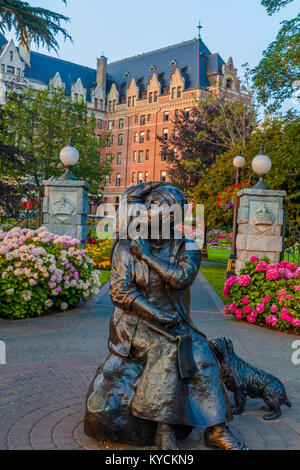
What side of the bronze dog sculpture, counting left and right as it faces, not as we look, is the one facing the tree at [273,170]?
right

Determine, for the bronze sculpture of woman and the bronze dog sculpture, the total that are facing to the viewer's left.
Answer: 1

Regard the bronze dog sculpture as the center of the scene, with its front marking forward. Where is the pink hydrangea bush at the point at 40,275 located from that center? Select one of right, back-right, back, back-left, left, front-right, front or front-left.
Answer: front-right

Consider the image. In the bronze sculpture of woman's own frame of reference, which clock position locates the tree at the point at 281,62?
The tree is roughly at 8 o'clock from the bronze sculpture of woman.

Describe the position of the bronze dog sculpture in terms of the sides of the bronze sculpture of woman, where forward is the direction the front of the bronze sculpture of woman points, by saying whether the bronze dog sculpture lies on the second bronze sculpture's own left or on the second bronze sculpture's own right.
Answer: on the second bronze sculpture's own left

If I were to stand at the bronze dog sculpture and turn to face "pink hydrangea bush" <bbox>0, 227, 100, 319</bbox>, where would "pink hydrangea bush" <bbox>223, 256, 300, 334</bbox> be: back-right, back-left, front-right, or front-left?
front-right

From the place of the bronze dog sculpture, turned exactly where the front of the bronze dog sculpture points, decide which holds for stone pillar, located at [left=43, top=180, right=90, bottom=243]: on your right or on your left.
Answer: on your right

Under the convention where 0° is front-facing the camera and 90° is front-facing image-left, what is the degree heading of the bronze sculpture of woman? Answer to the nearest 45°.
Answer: approximately 315°

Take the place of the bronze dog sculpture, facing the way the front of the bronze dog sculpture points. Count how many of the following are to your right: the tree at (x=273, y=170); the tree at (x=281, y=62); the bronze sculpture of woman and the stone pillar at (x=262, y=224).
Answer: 3

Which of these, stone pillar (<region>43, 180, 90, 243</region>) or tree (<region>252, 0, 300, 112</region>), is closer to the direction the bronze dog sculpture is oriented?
the stone pillar

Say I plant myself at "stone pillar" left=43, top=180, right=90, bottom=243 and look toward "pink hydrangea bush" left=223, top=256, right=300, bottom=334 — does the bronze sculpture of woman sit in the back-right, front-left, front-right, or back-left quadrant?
front-right

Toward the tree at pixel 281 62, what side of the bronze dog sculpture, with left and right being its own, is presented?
right

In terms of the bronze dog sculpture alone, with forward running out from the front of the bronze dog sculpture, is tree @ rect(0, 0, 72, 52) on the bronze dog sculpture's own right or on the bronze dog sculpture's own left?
on the bronze dog sculpture's own right

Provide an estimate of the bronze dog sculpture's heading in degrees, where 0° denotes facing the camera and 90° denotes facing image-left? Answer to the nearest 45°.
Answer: approximately 90°
